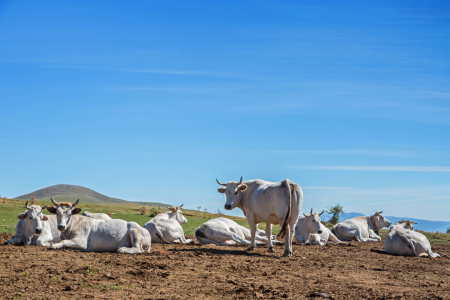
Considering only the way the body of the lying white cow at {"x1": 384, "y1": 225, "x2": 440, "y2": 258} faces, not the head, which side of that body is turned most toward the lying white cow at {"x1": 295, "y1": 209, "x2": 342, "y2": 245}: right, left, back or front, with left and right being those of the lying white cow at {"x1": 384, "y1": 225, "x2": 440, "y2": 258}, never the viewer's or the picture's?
left

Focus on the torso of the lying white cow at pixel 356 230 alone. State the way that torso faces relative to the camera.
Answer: to the viewer's right

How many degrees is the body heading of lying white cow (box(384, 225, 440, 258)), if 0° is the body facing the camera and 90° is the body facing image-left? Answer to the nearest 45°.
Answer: approximately 135°

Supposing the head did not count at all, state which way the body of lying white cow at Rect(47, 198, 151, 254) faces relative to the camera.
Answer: to the viewer's left

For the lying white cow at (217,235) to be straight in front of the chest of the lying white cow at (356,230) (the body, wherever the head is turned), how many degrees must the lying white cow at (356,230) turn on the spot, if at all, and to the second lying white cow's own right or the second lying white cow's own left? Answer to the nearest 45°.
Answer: approximately 135° to the second lying white cow's own right

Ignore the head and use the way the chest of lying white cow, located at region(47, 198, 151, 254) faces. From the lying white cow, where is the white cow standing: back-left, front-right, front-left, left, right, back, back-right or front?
back

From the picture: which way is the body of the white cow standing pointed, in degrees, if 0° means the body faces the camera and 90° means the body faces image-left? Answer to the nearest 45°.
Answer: approximately 135°

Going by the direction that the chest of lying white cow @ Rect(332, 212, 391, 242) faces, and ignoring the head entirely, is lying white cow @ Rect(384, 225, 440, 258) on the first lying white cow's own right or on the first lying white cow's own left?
on the first lying white cow's own right

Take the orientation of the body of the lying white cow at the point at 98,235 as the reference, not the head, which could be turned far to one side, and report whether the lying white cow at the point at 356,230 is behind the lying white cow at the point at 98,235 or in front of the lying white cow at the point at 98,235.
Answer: behind
